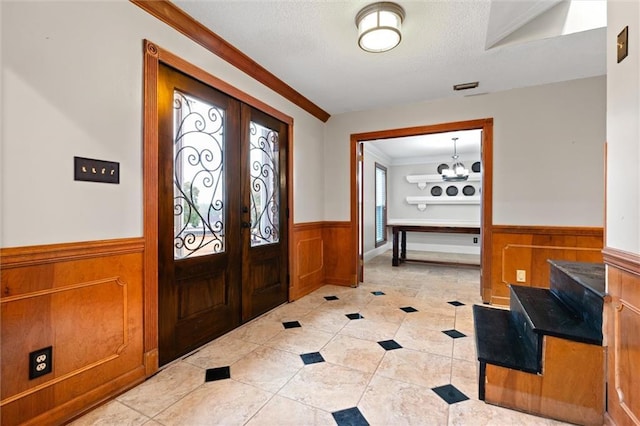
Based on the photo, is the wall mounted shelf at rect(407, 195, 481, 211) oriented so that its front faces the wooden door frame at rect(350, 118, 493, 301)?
yes

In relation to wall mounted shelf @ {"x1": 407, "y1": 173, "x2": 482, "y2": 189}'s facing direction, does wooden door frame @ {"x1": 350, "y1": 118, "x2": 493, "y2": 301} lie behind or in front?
in front

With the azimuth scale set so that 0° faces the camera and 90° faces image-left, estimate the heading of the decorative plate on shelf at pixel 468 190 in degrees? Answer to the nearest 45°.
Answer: approximately 0°

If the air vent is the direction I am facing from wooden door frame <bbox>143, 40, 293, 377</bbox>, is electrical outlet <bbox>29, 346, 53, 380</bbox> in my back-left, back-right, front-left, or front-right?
back-right

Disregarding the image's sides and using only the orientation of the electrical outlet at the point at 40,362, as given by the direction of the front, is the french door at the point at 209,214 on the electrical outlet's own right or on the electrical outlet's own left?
on the electrical outlet's own left

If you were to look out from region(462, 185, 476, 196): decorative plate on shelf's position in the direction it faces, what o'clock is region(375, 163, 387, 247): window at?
The window is roughly at 2 o'clock from the decorative plate on shelf.

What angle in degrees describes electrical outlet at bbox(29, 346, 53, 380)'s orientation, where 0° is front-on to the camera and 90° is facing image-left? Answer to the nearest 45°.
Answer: approximately 315°

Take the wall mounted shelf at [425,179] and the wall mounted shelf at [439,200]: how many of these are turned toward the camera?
2

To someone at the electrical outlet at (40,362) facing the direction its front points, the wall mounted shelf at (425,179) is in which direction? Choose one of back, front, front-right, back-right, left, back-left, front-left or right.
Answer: front-left

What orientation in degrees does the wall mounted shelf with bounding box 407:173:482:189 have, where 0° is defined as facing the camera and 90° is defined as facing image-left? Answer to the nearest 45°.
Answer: approximately 0°

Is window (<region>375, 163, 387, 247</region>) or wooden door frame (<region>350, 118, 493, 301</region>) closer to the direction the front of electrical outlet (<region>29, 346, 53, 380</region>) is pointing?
the wooden door frame

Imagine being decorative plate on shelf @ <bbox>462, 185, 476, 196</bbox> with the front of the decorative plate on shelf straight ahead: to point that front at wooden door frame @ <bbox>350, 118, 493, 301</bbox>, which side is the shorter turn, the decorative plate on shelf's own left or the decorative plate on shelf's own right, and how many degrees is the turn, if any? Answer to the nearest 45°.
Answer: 0° — it already faces it

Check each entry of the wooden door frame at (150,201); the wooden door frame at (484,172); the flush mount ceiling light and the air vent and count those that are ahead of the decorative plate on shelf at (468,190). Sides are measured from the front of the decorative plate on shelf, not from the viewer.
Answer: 4

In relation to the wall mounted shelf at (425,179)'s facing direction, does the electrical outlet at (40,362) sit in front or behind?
in front
